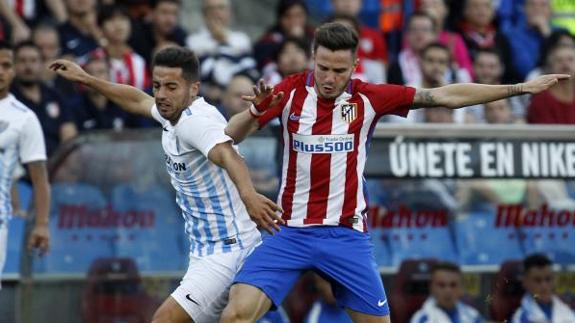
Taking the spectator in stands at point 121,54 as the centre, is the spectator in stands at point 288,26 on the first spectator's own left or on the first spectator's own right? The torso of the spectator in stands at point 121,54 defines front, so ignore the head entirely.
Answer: on the first spectator's own left

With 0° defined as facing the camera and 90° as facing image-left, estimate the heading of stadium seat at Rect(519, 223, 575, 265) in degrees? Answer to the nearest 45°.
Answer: approximately 0°
